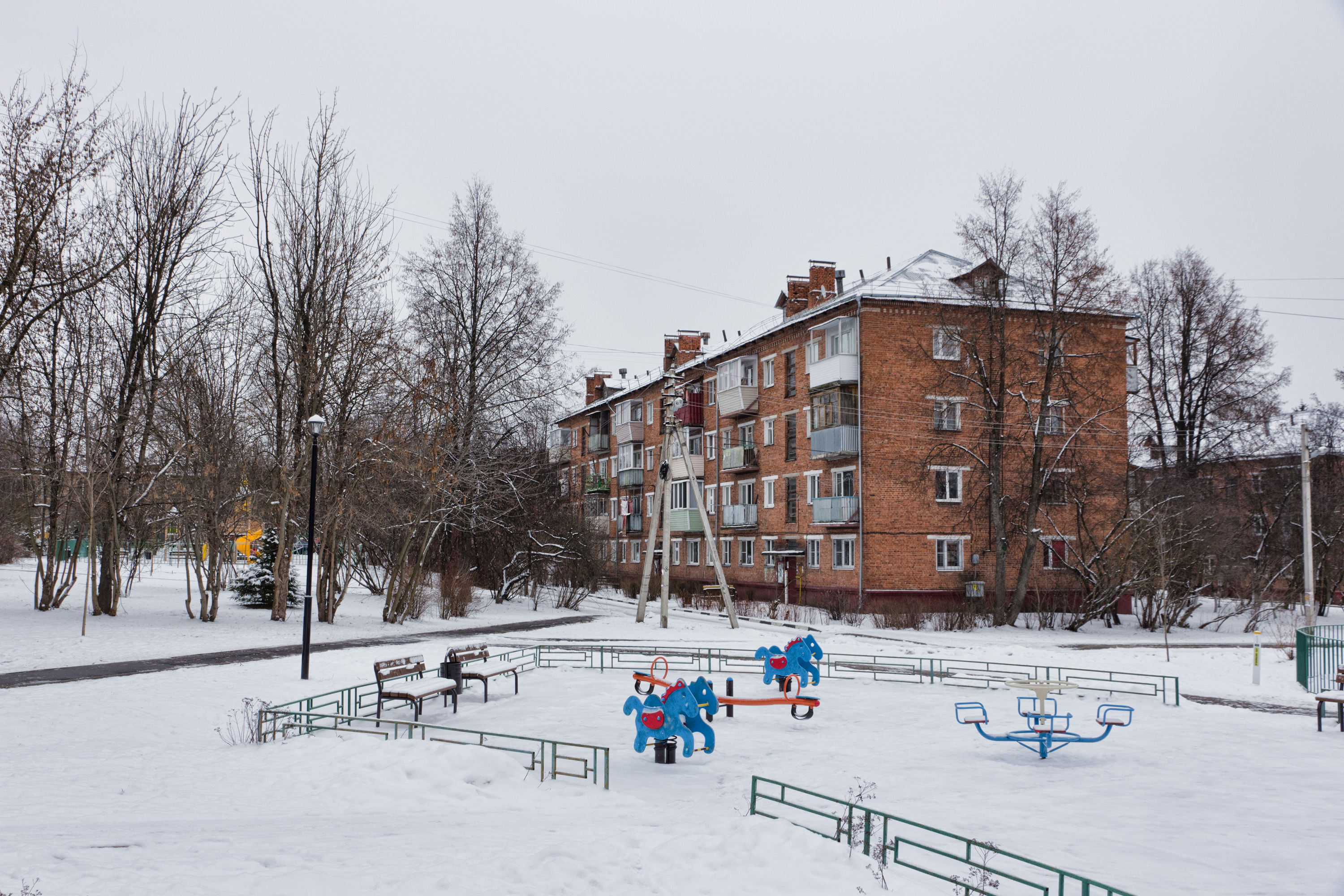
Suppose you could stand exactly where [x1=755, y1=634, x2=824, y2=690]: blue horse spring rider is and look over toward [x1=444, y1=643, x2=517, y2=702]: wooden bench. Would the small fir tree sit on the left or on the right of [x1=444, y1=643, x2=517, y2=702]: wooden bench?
right

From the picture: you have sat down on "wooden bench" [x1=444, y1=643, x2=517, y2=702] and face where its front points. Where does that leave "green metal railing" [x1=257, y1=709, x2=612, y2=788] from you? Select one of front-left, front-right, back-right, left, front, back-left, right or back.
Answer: front-right

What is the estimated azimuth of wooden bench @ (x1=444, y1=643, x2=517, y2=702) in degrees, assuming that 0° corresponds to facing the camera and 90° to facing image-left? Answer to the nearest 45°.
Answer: approximately 315°

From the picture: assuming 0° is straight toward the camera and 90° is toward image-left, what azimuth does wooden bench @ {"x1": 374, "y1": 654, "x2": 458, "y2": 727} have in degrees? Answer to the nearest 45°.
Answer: approximately 315°

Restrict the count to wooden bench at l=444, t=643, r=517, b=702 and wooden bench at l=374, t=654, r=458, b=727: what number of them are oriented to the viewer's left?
0

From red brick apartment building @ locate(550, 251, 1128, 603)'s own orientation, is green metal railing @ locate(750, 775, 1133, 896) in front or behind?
in front

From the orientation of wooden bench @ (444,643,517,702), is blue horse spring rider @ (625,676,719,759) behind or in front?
in front

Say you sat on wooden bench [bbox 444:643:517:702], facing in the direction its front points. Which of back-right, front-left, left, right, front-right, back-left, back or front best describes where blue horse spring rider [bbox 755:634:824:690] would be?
front-left

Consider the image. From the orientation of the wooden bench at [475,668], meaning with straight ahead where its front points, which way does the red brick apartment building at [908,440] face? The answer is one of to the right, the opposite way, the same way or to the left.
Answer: to the right

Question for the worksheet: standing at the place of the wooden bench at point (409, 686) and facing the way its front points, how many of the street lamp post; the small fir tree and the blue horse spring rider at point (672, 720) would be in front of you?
1
